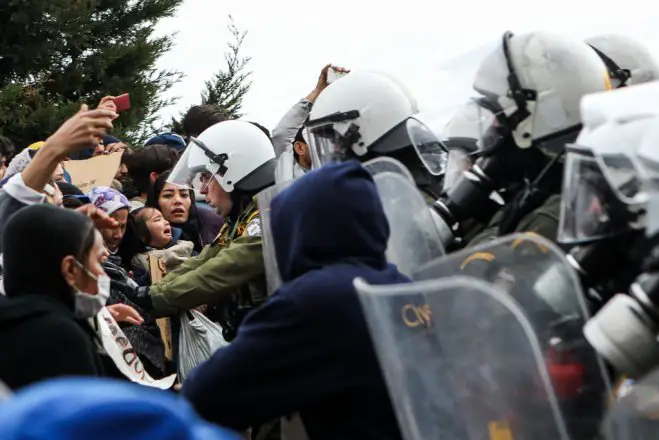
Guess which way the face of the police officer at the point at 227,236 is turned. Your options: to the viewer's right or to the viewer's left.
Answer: to the viewer's left

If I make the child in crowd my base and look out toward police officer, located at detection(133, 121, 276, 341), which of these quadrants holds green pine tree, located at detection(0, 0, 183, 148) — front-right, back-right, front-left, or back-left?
back-left

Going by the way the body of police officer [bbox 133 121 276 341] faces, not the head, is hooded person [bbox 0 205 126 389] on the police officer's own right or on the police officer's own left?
on the police officer's own left

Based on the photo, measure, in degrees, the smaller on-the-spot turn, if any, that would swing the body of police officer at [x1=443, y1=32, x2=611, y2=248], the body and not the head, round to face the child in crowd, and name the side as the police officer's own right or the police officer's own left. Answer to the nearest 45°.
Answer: approximately 45° to the police officer's own right

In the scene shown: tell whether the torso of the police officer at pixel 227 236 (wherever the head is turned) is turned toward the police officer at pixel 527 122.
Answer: no

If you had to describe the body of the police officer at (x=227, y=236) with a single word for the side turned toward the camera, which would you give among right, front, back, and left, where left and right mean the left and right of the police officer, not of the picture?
left

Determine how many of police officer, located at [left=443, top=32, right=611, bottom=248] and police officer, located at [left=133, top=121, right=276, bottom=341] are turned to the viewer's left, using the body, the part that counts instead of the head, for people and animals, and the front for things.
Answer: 2

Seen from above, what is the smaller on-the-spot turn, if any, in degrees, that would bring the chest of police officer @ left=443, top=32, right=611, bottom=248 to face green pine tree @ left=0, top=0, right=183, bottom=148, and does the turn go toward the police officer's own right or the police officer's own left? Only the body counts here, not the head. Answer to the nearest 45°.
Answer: approximately 45° to the police officer's own right

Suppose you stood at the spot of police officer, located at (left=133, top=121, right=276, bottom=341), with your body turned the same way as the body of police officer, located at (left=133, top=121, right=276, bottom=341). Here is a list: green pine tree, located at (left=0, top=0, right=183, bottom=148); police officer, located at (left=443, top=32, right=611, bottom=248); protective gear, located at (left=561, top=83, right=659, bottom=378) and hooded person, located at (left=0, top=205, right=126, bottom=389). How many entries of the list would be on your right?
1

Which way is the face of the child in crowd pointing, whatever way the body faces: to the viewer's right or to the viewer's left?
to the viewer's right

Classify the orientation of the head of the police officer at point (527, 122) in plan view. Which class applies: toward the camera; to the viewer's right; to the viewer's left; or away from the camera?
to the viewer's left

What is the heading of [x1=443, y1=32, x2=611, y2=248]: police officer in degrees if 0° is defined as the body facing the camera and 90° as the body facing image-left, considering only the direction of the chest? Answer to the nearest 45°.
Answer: approximately 90°

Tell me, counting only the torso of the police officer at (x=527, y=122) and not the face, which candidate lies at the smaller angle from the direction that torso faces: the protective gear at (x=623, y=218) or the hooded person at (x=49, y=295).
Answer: the hooded person
